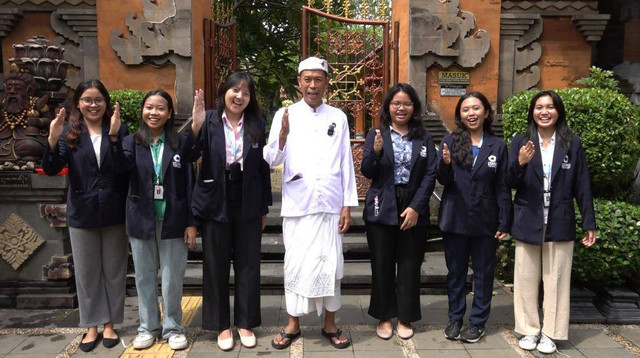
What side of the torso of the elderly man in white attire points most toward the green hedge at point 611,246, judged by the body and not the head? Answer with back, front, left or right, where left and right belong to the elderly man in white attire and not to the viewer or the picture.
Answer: left

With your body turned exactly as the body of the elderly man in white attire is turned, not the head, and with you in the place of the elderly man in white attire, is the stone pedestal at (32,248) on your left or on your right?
on your right

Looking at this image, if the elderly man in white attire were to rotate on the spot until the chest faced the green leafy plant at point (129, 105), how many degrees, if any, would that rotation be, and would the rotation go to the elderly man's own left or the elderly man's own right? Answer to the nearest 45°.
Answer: approximately 135° to the elderly man's own right

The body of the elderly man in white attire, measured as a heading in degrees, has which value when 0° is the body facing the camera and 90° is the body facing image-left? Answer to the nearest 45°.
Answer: approximately 0°

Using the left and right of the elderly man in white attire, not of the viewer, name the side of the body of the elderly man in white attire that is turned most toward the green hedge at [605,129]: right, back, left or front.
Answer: left

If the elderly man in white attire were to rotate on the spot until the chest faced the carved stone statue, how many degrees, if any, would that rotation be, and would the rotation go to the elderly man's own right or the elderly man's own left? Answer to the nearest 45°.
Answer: approximately 90° to the elderly man's own right

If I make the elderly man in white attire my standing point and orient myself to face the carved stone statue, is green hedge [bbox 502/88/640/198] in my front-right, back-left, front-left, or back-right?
back-right
